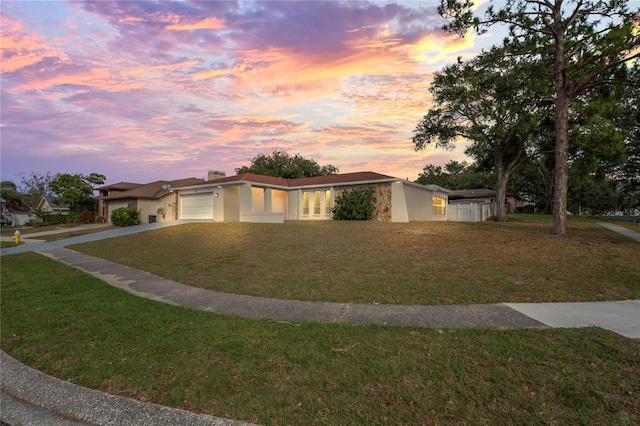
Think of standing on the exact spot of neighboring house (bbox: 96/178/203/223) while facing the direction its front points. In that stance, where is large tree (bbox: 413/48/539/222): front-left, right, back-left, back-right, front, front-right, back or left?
left

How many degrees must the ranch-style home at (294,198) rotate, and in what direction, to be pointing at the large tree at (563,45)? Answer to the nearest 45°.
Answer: approximately 90° to its left

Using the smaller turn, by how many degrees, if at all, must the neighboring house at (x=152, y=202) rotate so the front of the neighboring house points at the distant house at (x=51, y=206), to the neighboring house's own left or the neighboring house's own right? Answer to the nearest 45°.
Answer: approximately 90° to the neighboring house's own right

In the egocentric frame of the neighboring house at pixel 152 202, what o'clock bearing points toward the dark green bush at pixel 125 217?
The dark green bush is roughly at 12 o'clock from the neighboring house.

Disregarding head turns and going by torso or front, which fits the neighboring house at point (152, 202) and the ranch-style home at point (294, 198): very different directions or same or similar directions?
same or similar directions

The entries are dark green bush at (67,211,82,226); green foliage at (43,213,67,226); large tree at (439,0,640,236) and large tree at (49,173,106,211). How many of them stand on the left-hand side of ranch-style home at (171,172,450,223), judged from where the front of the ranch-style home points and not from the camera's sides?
1

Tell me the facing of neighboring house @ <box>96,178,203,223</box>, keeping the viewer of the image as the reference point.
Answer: facing the viewer and to the left of the viewer

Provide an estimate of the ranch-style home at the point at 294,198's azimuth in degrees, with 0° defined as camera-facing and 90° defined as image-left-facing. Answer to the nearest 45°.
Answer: approximately 45°

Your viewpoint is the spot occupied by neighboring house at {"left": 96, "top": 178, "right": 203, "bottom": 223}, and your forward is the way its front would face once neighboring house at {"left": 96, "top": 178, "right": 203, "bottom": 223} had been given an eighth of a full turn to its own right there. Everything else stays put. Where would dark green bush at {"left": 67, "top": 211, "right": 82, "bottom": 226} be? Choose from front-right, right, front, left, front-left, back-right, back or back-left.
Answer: front-right

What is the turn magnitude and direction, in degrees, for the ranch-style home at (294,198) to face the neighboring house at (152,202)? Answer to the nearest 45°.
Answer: approximately 45° to its right

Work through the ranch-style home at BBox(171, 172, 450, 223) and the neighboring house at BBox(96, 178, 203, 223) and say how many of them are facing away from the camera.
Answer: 0

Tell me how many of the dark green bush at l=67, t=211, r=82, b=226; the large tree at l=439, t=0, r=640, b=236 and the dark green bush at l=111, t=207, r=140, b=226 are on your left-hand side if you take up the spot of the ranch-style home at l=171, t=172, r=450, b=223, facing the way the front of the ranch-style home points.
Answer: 1

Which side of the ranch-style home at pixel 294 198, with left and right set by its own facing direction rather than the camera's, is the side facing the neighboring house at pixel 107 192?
right

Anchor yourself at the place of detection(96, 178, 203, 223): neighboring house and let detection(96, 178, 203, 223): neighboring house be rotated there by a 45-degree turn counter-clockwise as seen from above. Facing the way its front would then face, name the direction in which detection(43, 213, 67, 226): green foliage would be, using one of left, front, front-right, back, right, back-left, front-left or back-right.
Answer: back-right
